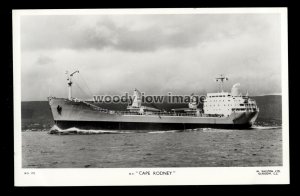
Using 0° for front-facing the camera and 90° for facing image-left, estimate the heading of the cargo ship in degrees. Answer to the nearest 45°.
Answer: approximately 90°
